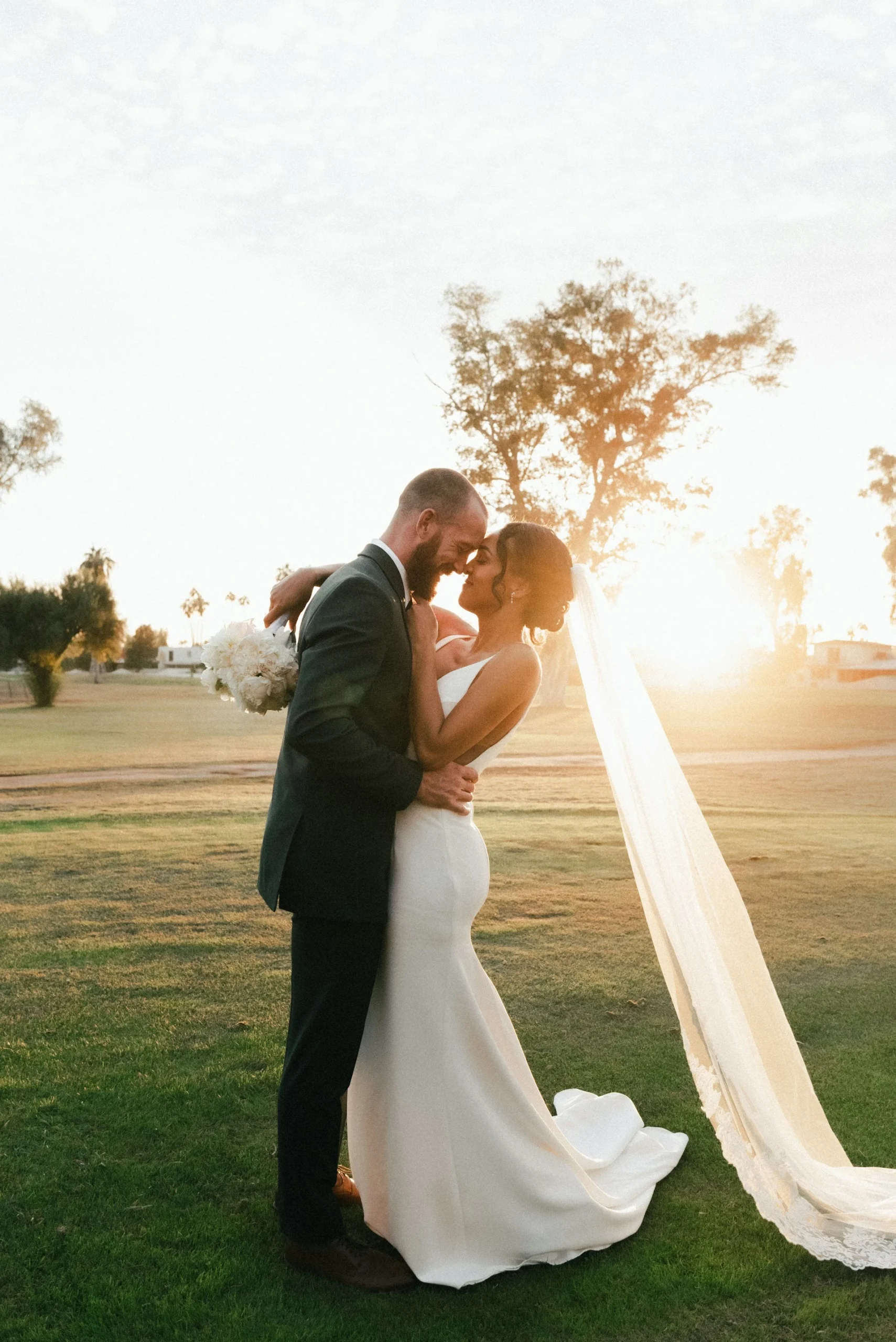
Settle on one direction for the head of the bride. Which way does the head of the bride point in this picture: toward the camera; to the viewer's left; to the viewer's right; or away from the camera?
to the viewer's left

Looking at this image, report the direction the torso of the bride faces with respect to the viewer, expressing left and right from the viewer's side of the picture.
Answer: facing to the left of the viewer

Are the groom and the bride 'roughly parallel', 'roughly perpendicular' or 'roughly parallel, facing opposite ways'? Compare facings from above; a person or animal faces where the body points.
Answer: roughly parallel, facing opposite ways

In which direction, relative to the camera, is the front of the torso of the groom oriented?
to the viewer's right

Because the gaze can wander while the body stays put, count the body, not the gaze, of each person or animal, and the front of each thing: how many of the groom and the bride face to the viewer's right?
1
